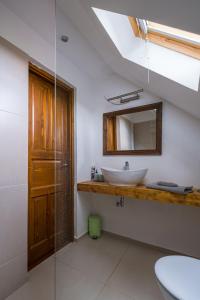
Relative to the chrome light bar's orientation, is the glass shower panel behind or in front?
in front

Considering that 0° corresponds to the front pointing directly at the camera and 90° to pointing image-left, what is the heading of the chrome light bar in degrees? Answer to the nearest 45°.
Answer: approximately 45°

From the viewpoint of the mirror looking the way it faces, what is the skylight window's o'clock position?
The skylight window is roughly at 10 o'clock from the mirror.

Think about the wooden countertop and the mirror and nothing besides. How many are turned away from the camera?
0

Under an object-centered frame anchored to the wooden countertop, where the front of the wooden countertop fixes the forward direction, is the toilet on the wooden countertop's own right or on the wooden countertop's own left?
on the wooden countertop's own left

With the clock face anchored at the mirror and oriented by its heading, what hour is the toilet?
The toilet is roughly at 10 o'clock from the mirror.

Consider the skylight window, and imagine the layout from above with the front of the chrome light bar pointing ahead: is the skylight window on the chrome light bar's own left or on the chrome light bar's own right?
on the chrome light bar's own left
